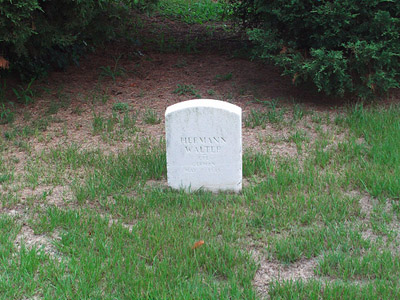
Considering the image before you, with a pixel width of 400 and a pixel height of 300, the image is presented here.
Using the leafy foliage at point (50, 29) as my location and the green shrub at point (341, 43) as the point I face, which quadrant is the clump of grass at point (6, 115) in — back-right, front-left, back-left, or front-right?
back-right

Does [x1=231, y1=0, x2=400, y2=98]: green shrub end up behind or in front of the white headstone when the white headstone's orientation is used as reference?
behind

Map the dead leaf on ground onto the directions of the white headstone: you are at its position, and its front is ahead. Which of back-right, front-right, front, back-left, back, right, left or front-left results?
front

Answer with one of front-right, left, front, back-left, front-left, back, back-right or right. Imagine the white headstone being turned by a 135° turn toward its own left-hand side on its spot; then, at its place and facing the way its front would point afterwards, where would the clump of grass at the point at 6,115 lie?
left

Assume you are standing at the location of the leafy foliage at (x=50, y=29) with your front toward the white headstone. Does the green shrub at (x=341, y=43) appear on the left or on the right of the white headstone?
left

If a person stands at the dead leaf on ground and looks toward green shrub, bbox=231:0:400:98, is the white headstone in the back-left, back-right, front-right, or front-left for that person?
front-left

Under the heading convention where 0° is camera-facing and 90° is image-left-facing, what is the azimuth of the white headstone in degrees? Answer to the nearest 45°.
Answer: approximately 0°
